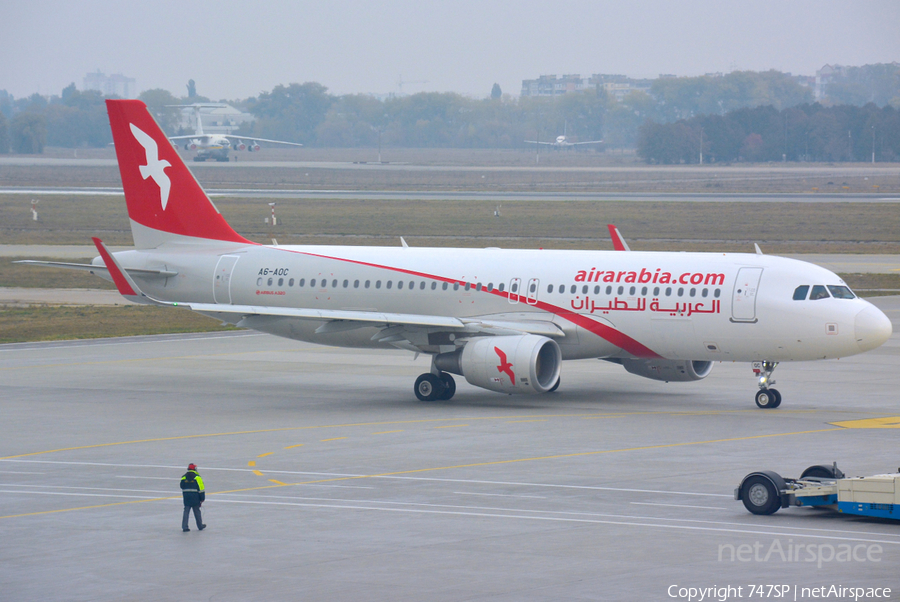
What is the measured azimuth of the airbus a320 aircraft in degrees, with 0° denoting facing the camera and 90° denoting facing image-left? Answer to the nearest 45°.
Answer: approximately 315°

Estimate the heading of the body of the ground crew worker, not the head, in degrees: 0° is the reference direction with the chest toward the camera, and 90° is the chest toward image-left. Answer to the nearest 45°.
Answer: approximately 225°

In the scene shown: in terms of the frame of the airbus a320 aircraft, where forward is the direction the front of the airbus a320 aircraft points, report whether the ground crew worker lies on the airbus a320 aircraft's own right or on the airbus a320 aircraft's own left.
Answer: on the airbus a320 aircraft's own right

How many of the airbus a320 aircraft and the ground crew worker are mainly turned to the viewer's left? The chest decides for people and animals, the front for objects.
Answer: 0

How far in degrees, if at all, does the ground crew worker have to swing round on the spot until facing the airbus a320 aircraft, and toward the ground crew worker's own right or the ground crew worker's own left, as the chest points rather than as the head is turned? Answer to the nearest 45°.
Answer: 0° — they already face it

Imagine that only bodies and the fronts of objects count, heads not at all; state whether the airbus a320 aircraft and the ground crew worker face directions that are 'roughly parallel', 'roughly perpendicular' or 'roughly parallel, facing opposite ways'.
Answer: roughly perpendicular
